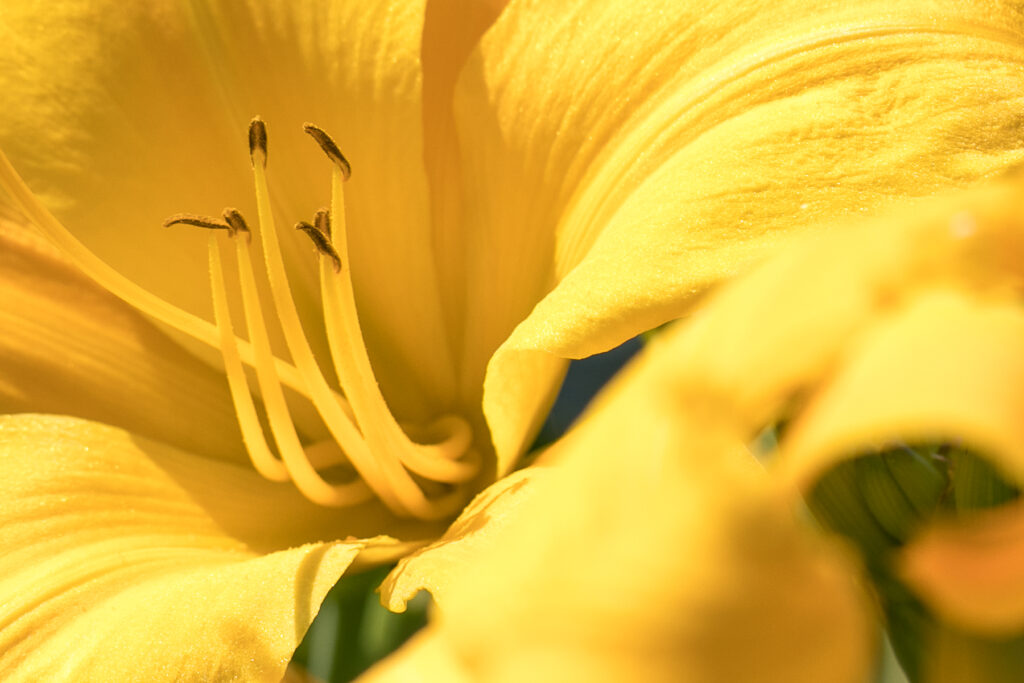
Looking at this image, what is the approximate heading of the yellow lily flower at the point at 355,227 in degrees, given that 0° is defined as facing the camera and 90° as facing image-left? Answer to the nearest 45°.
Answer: approximately 45°
